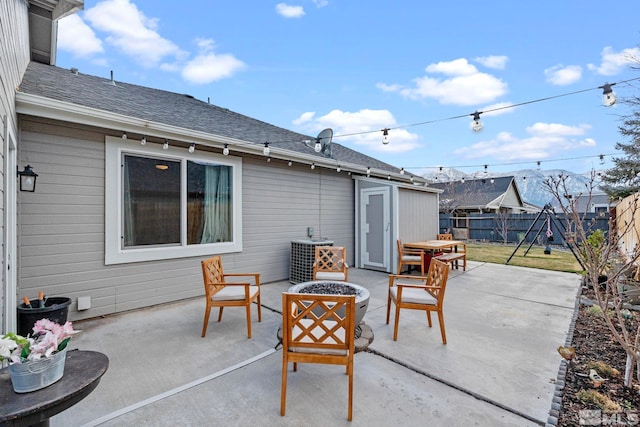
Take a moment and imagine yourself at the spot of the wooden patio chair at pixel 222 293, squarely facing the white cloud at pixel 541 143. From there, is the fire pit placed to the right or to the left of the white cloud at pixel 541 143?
right

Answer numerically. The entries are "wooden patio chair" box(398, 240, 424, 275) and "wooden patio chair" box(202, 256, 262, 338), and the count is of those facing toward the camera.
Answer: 0

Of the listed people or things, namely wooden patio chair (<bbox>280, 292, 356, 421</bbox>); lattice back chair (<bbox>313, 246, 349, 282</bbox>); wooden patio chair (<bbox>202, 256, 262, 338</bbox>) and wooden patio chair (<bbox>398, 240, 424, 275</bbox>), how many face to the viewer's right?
2

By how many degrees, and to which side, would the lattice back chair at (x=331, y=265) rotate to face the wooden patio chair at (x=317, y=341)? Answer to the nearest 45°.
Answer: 0° — it already faces it

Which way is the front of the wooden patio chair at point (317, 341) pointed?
away from the camera

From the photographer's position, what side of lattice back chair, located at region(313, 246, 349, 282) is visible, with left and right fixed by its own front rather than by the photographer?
front

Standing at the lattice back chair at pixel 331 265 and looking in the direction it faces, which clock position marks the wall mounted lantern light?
The wall mounted lantern light is roughly at 2 o'clock from the lattice back chair.

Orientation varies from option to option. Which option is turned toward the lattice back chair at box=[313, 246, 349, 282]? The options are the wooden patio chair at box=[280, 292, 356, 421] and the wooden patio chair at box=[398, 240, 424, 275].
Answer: the wooden patio chair at box=[280, 292, 356, 421]

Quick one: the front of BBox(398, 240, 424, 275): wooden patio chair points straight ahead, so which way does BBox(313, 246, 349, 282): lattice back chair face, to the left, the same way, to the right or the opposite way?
to the right

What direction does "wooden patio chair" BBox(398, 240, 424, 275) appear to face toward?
to the viewer's right

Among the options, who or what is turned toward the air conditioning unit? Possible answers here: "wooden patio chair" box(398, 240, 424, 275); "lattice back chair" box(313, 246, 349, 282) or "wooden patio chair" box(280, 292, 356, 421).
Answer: "wooden patio chair" box(280, 292, 356, 421)

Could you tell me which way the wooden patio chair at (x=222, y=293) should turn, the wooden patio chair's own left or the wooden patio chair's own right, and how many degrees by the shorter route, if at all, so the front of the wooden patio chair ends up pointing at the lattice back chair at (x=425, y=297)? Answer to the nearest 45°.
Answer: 0° — it already faces it

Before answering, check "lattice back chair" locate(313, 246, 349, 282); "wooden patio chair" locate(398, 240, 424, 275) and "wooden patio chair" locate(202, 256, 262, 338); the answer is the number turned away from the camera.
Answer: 0

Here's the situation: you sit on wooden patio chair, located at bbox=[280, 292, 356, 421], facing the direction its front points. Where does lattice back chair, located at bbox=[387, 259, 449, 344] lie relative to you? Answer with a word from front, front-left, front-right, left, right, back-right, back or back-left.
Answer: front-right

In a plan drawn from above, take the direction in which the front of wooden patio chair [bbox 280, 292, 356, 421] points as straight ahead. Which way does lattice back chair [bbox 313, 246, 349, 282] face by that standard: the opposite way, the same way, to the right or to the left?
the opposite way

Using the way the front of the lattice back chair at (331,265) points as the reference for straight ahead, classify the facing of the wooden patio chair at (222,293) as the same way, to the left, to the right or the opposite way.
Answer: to the left

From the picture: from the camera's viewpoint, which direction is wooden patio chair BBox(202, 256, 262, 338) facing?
to the viewer's right
